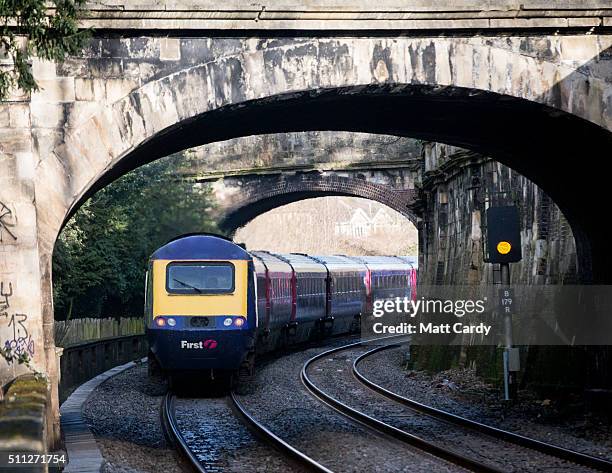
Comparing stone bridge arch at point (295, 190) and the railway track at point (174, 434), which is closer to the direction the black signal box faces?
the railway track

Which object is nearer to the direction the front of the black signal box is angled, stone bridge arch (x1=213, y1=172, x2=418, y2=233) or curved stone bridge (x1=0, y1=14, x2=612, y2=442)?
the curved stone bridge

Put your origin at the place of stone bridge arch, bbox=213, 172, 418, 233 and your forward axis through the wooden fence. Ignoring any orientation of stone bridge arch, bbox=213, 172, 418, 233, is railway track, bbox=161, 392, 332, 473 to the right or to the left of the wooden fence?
left

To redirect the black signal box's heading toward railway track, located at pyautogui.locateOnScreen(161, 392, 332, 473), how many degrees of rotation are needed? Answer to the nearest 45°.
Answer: approximately 45° to its right

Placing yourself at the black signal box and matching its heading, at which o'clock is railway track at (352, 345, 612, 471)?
The railway track is roughly at 12 o'clock from the black signal box.

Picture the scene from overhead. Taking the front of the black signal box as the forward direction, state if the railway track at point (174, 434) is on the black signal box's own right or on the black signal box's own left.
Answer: on the black signal box's own right

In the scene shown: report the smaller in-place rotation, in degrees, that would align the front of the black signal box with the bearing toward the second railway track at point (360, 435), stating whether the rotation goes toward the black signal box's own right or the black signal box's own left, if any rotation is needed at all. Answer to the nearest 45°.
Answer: approximately 45° to the black signal box's own right

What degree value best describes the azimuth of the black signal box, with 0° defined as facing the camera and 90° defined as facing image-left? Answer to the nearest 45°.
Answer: approximately 0°
